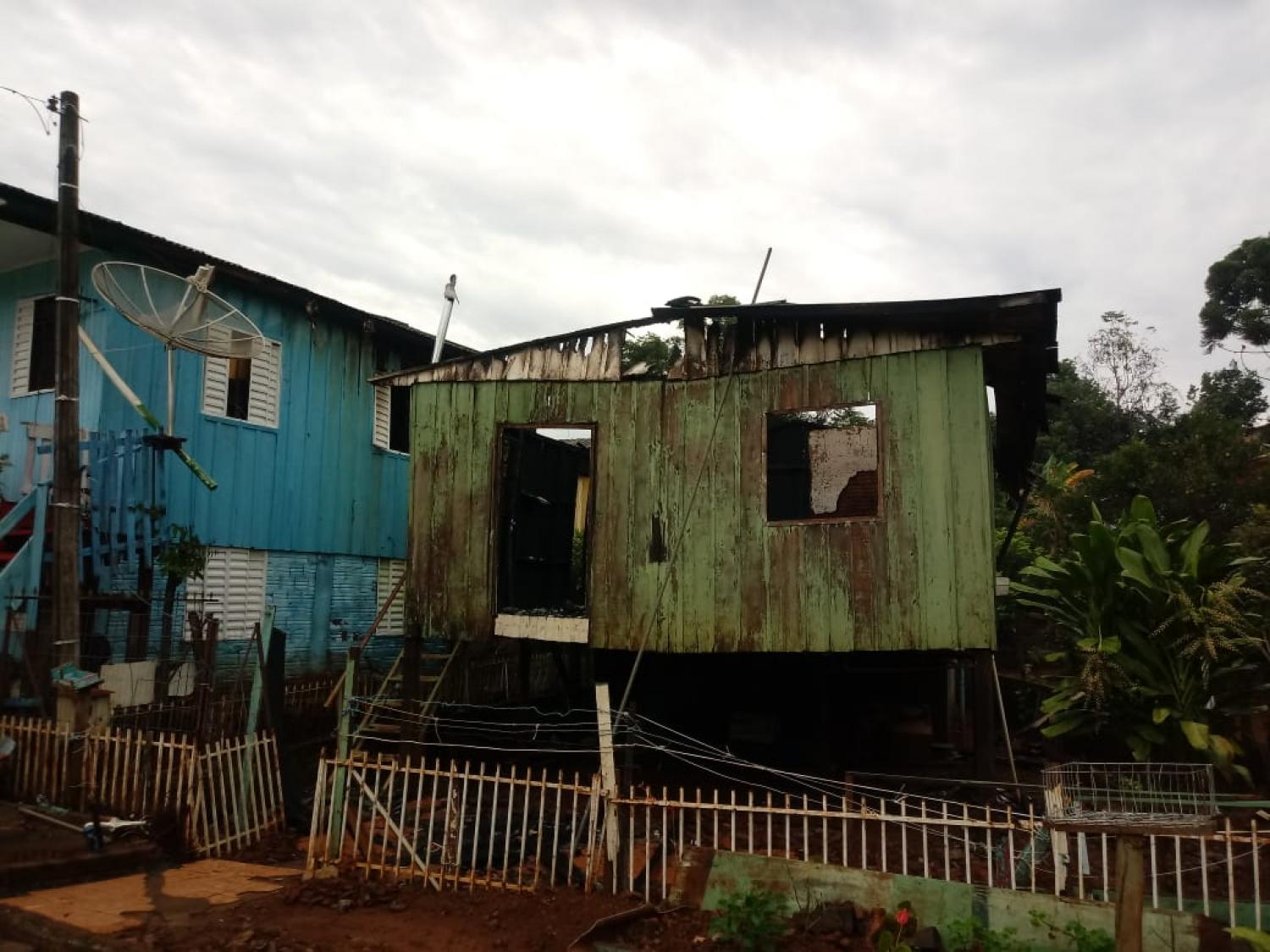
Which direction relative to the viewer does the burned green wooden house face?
toward the camera

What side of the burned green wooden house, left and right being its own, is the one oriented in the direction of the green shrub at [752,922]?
front

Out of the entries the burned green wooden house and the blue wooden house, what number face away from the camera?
0

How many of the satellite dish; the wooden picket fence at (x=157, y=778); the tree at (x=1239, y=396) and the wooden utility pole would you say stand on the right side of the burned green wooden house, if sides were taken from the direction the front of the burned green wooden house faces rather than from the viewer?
3

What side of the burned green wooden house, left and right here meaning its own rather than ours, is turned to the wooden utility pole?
right

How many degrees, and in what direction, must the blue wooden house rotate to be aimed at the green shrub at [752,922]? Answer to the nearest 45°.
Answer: approximately 45° to its left

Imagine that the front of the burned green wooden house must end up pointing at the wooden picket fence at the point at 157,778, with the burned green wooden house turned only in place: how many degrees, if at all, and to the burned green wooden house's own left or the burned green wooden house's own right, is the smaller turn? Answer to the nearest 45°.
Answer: approximately 90° to the burned green wooden house's own right

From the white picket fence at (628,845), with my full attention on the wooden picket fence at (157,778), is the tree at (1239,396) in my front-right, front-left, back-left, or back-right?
back-right

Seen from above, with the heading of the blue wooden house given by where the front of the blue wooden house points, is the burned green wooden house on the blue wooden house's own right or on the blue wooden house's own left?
on the blue wooden house's own left

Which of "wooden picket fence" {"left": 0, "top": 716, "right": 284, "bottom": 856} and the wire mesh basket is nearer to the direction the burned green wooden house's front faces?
the wire mesh basket

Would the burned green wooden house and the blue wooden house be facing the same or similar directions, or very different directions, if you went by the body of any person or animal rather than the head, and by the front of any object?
same or similar directions

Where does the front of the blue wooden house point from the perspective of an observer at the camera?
facing the viewer and to the left of the viewer

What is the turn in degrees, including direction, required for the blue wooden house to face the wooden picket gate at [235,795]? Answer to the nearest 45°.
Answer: approximately 45° to its left

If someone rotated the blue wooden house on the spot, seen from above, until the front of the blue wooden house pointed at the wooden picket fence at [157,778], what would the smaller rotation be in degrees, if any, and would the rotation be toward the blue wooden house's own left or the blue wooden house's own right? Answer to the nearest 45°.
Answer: approximately 45° to the blue wooden house's own left

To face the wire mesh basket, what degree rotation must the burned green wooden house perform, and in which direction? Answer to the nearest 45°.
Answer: approximately 45° to its left
